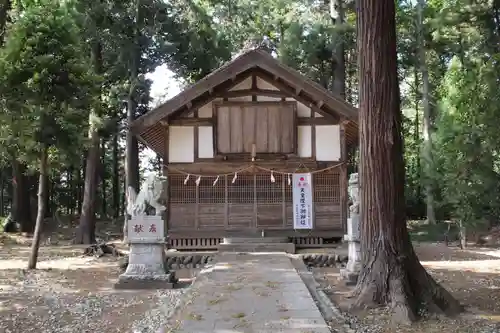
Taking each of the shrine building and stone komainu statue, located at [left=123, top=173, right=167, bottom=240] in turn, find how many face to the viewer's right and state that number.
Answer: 1

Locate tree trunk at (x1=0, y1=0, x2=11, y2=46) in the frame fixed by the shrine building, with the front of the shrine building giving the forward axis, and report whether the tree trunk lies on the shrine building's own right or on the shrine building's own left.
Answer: on the shrine building's own right

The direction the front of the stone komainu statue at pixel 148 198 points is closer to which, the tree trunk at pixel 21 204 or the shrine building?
the shrine building

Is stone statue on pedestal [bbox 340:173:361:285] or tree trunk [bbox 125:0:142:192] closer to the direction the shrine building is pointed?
the stone statue on pedestal

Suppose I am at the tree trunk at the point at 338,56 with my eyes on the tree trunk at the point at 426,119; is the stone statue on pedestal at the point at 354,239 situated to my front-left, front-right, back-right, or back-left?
back-right

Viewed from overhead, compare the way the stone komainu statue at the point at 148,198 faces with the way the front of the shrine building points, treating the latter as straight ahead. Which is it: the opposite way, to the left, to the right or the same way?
to the left

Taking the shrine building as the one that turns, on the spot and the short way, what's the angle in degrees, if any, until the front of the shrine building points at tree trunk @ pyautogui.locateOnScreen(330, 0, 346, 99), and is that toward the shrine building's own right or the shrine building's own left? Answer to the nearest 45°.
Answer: approximately 135° to the shrine building's own left

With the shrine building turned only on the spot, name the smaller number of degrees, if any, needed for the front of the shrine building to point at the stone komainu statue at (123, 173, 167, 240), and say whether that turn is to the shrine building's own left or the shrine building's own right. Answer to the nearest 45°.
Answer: approximately 45° to the shrine building's own right

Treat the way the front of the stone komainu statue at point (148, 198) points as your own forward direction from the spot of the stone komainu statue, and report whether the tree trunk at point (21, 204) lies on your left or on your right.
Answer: on your left

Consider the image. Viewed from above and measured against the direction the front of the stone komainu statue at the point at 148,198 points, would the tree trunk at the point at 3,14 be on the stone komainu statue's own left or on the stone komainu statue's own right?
on the stone komainu statue's own left

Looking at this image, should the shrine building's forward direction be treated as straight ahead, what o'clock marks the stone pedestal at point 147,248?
The stone pedestal is roughly at 1 o'clock from the shrine building.

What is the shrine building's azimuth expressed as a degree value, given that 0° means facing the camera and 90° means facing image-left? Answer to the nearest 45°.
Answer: approximately 0°

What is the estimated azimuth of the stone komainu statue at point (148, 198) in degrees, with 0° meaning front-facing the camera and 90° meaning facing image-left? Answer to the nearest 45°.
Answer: approximately 270°
